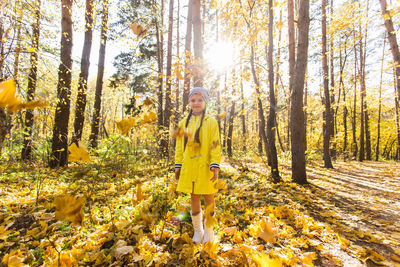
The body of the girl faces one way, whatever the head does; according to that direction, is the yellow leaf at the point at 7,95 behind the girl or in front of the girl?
in front

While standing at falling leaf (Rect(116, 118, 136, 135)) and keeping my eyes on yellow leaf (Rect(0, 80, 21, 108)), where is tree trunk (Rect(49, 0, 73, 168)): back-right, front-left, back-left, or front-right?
back-right

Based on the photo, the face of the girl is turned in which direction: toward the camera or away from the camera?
toward the camera

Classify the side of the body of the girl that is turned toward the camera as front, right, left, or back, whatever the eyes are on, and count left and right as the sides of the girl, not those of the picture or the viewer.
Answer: front

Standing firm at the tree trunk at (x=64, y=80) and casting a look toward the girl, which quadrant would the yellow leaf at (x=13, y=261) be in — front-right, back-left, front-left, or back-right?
front-right

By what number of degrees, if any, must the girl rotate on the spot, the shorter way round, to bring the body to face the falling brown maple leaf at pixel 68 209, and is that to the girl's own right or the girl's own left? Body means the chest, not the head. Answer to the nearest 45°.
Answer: approximately 45° to the girl's own right

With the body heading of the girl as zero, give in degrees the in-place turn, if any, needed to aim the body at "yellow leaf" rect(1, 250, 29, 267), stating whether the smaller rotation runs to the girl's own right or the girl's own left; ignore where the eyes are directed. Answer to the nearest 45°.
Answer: approximately 90° to the girl's own right
